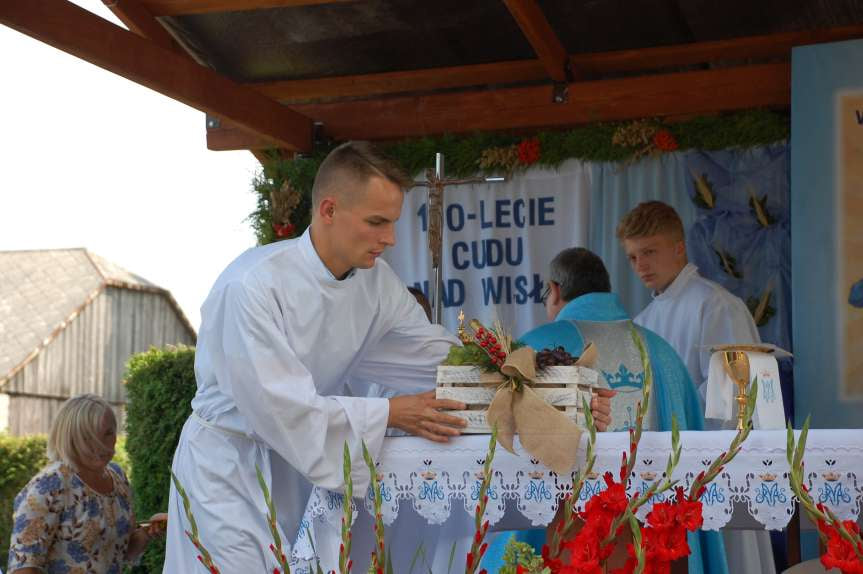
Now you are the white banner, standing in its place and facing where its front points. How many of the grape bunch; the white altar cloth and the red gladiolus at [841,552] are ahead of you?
3

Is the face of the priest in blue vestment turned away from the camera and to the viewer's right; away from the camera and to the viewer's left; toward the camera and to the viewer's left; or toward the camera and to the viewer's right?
away from the camera and to the viewer's left

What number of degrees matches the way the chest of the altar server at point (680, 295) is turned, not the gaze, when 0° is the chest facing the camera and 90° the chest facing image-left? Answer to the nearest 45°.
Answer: approximately 45°

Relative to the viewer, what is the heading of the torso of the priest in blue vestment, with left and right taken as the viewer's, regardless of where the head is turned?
facing away from the viewer and to the left of the viewer

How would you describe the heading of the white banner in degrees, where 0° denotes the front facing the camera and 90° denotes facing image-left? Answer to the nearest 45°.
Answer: approximately 0°

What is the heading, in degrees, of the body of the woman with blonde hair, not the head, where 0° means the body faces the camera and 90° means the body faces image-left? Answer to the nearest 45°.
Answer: approximately 315°

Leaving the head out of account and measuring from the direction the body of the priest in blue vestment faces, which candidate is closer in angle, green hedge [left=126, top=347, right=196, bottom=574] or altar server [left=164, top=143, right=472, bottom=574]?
the green hedge

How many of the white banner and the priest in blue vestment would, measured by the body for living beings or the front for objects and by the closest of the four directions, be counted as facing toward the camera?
1
